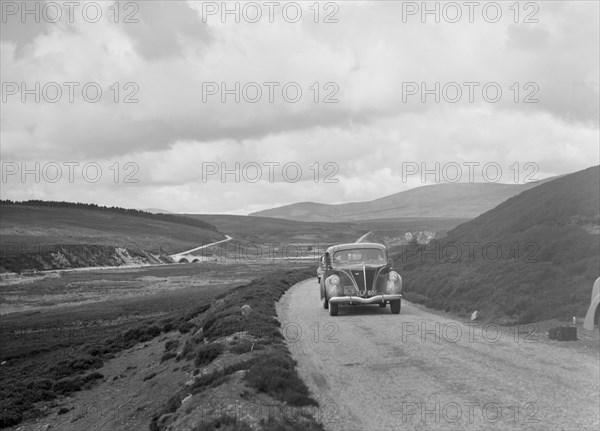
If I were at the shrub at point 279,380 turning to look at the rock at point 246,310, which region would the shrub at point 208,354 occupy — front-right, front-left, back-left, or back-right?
front-left

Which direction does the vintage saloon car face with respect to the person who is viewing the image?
facing the viewer

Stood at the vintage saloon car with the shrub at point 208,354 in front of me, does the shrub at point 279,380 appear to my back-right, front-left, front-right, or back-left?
front-left

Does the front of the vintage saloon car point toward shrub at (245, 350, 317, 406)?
yes

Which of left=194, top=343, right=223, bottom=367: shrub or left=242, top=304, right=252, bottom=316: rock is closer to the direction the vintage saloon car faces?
the shrub

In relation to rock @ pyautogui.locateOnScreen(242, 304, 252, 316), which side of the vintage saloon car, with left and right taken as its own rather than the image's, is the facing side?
right

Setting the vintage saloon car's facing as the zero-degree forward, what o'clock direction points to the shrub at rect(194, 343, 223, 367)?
The shrub is roughly at 1 o'clock from the vintage saloon car.
